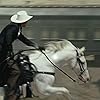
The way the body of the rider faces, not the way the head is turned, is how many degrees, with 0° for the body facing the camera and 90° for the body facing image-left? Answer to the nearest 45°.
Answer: approximately 270°

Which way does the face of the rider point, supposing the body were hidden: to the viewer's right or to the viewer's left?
to the viewer's right

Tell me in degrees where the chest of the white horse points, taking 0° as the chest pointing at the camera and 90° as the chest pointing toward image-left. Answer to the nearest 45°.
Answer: approximately 270°
